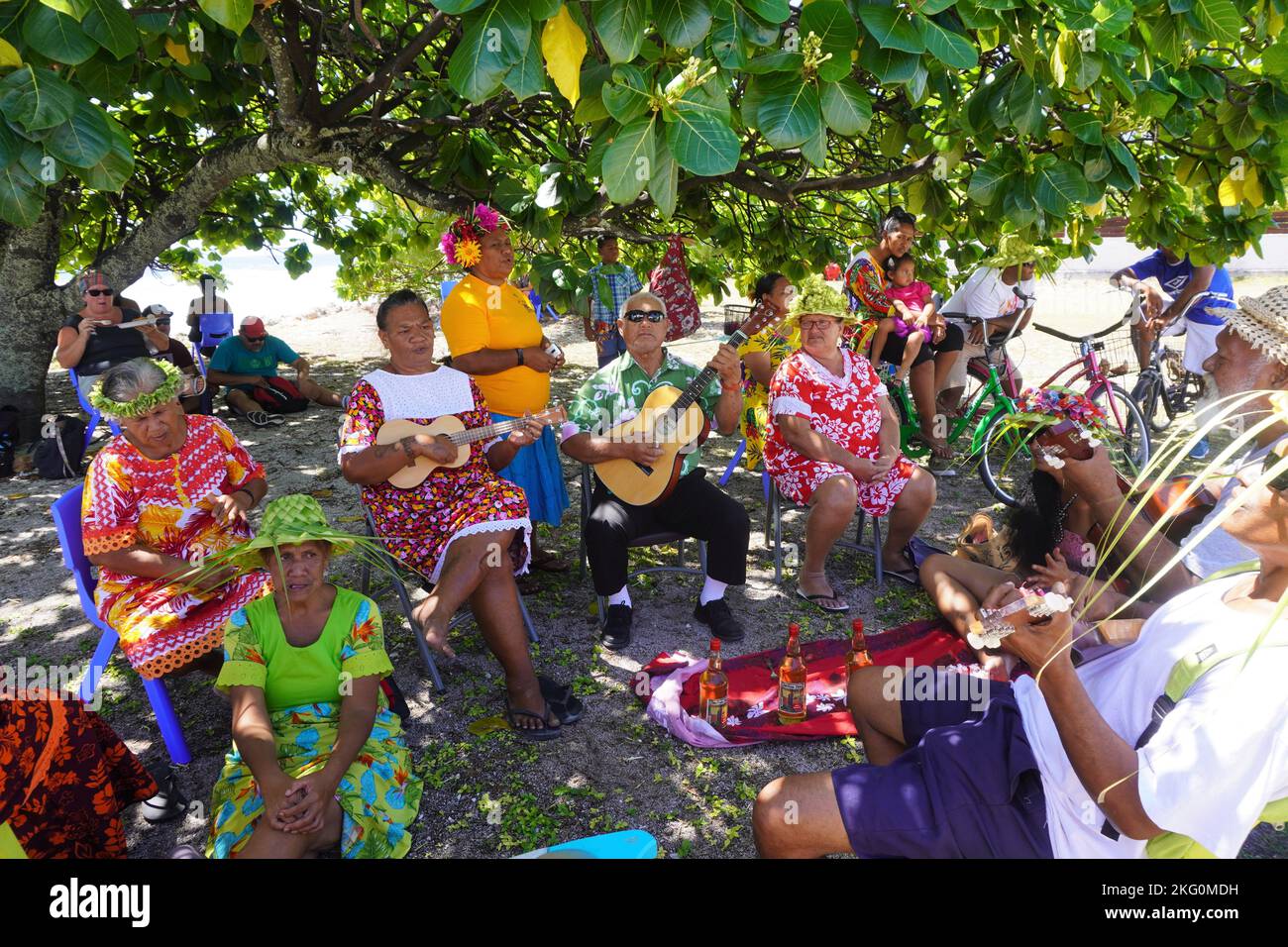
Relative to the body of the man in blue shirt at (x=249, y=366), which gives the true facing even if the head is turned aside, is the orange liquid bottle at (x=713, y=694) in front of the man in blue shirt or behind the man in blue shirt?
in front

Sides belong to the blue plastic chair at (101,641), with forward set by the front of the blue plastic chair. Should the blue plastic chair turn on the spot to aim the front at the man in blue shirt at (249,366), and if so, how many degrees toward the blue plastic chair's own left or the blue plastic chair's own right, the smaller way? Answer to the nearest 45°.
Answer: approximately 135° to the blue plastic chair's own left

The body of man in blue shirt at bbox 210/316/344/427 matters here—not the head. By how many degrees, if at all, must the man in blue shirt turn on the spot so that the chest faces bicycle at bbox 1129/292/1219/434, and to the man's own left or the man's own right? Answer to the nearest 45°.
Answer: approximately 90° to the man's own left

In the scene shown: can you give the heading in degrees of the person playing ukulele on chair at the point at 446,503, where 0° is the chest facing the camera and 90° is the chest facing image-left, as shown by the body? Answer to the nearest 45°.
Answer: approximately 315°

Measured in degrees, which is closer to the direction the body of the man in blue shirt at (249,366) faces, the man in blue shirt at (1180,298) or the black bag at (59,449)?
the man in blue shirt

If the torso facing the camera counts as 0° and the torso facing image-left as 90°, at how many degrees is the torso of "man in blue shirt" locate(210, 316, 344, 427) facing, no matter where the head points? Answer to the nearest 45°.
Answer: approximately 315°

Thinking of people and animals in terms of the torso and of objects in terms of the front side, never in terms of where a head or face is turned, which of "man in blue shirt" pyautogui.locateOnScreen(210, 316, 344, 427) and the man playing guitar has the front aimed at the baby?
the man in blue shirt

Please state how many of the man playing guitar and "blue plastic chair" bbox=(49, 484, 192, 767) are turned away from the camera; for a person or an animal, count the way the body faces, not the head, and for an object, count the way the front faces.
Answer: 0

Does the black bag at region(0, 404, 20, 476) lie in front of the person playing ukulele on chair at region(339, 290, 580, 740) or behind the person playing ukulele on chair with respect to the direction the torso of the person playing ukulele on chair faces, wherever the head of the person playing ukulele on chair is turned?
behind

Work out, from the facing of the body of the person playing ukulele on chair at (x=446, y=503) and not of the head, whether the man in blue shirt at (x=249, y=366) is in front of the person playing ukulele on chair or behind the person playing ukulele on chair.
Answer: behind
